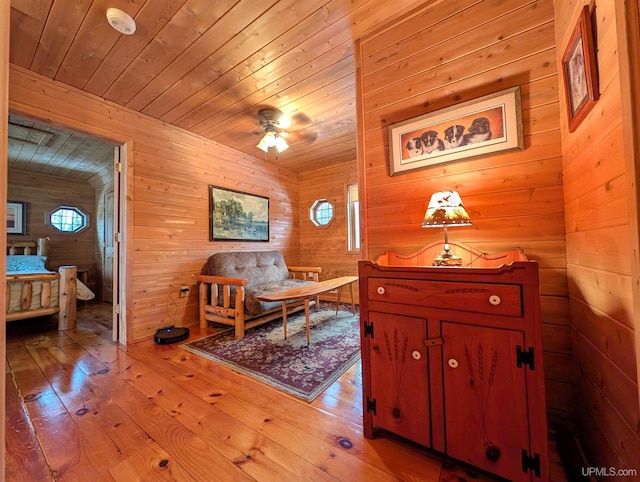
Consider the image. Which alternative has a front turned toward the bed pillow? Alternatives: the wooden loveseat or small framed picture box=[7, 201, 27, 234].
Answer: the small framed picture

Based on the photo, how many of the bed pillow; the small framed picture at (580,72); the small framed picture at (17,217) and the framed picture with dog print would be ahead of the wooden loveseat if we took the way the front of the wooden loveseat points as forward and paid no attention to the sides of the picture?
2

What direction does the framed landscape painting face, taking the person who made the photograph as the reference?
facing the viewer and to the right of the viewer

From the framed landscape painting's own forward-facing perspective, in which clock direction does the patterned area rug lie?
The patterned area rug is roughly at 1 o'clock from the framed landscape painting.

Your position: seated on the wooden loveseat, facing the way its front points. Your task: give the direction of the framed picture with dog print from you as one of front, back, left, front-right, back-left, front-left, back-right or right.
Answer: front

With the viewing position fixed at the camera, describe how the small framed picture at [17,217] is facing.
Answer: facing the viewer

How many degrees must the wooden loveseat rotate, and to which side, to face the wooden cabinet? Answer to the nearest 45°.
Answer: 0° — it already faces it

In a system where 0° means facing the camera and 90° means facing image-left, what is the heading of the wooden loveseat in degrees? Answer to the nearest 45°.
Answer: approximately 315°

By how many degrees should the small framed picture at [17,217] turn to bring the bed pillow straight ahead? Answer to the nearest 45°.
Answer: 0° — it already faces it
